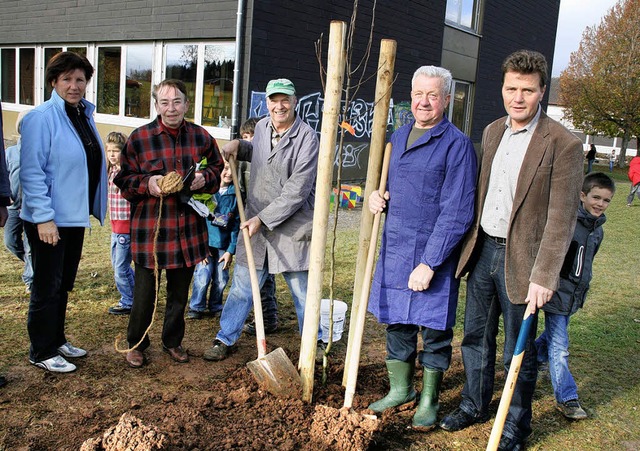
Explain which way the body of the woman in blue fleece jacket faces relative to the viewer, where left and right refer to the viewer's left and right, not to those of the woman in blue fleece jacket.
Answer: facing the viewer and to the right of the viewer

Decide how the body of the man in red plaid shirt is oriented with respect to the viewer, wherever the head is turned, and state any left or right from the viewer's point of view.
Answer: facing the viewer

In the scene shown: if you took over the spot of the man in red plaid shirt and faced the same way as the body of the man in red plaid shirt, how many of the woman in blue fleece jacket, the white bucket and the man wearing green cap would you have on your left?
2

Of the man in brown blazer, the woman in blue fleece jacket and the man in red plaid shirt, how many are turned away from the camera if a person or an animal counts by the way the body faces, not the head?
0

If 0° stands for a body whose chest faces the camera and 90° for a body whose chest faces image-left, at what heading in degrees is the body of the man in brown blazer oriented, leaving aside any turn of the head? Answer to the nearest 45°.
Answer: approximately 45°

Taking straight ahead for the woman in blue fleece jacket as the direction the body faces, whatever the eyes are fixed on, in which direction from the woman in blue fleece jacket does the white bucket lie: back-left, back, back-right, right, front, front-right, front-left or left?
front-left

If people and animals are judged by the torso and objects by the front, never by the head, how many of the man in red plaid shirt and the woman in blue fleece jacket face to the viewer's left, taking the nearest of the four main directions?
0

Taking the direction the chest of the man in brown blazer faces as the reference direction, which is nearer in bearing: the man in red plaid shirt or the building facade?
the man in red plaid shirt

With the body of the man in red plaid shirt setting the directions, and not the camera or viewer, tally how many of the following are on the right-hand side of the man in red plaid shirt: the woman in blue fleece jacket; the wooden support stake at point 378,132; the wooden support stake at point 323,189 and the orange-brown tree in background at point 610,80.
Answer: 1

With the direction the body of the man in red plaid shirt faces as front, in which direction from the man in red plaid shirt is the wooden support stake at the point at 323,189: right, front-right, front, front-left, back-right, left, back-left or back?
front-left

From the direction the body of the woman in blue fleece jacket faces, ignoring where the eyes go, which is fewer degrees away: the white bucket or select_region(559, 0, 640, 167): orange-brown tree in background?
the white bucket

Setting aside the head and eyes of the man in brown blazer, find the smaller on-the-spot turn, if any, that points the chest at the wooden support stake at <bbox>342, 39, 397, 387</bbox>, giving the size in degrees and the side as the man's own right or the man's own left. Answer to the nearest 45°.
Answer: approximately 45° to the man's own right

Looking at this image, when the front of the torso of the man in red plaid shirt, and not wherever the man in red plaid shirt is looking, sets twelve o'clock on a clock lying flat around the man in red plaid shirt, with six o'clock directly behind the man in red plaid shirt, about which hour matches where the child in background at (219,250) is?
The child in background is roughly at 7 o'clock from the man in red plaid shirt.

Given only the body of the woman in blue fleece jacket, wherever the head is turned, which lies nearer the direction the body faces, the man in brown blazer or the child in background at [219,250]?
the man in brown blazer

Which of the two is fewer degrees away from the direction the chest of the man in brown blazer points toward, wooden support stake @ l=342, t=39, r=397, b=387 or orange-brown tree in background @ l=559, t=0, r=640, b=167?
the wooden support stake
